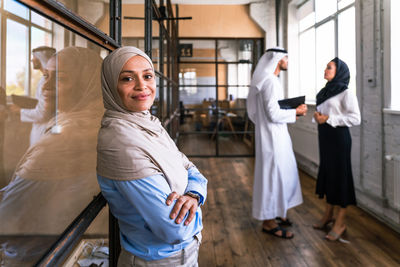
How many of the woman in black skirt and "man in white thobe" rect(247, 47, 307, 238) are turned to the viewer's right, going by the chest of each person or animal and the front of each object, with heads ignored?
1

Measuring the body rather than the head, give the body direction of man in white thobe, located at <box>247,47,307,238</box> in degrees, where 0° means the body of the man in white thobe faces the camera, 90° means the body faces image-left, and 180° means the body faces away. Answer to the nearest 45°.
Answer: approximately 270°

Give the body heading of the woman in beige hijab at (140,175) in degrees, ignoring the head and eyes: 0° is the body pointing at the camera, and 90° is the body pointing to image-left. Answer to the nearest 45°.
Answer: approximately 315°

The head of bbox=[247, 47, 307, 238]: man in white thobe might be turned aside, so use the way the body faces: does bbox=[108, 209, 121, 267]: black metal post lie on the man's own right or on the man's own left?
on the man's own right

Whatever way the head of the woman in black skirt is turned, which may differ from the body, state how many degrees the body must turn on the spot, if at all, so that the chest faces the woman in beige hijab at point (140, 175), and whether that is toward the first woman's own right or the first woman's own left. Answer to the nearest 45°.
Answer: approximately 45° to the first woman's own left
